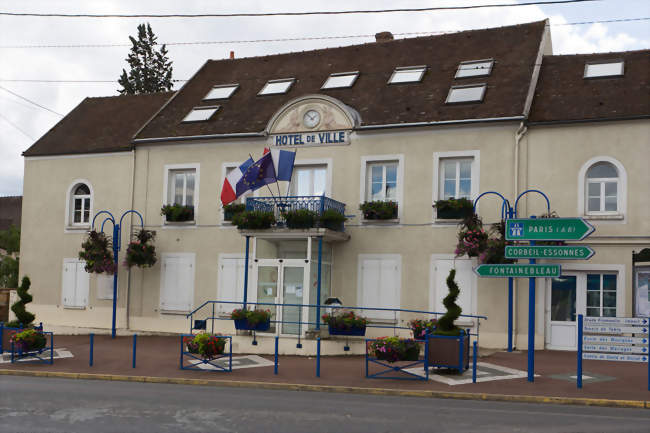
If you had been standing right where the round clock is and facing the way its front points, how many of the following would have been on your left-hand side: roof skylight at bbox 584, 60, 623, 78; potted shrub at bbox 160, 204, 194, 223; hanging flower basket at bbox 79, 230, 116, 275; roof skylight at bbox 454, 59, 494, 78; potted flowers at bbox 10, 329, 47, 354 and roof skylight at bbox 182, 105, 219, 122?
2

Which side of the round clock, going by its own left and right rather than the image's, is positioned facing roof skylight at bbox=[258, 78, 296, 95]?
back

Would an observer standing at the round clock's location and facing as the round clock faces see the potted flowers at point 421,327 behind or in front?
in front

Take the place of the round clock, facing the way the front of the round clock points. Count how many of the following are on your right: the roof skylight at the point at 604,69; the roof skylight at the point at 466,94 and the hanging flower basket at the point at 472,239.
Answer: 0

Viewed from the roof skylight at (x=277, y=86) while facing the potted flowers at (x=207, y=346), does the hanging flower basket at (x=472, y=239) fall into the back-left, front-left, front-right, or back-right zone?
front-left

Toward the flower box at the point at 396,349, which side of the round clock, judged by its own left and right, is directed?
front

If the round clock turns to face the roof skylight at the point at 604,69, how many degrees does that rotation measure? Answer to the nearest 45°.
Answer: approximately 90° to its left

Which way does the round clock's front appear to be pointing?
toward the camera

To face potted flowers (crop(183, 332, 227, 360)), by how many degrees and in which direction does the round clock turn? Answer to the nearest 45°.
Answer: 0° — it already faces it

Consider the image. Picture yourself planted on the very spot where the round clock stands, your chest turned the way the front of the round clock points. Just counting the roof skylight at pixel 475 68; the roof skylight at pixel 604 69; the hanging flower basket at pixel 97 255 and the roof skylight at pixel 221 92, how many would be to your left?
2

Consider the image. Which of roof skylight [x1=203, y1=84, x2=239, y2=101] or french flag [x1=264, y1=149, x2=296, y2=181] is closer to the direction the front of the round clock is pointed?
the french flag
